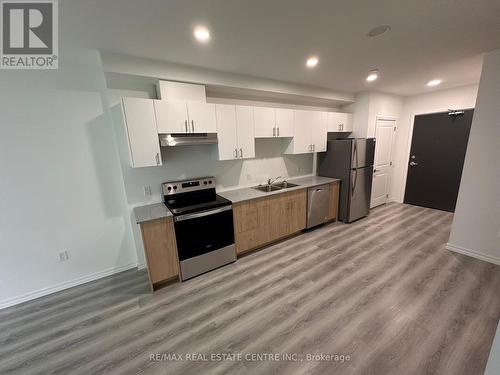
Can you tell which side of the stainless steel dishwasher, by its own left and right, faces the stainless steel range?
right

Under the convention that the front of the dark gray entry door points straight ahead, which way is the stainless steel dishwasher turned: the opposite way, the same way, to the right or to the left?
to the left

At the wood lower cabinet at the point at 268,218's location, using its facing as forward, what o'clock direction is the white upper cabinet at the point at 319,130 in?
The white upper cabinet is roughly at 9 o'clock from the wood lower cabinet.

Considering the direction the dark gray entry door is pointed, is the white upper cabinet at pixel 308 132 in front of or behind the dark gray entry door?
in front

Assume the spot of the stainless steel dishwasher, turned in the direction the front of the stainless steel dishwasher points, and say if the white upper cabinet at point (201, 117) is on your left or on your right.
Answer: on your right

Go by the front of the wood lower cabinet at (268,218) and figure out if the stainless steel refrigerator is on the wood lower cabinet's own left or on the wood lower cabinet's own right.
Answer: on the wood lower cabinet's own left

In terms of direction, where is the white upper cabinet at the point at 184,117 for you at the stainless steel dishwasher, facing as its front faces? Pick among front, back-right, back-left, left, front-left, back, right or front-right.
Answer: right

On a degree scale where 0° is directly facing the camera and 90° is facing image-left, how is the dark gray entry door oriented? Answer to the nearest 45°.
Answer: approximately 45°

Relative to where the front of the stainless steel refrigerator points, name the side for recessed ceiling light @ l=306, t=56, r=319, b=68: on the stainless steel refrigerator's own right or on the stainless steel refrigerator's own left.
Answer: on the stainless steel refrigerator's own right
